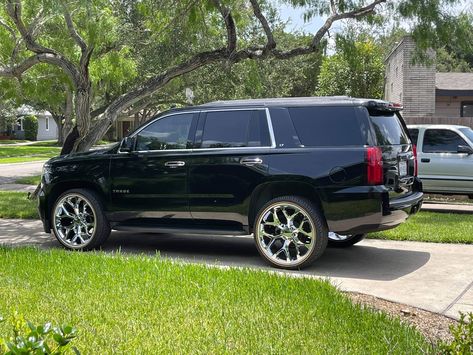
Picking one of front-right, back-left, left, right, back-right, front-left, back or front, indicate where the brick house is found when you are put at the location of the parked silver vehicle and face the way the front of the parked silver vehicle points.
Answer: left

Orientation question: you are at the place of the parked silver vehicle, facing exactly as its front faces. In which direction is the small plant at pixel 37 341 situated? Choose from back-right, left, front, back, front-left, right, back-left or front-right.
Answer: right

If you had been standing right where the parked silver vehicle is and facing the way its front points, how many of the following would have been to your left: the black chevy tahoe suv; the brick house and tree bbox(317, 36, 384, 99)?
2

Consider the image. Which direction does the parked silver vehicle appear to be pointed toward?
to the viewer's right

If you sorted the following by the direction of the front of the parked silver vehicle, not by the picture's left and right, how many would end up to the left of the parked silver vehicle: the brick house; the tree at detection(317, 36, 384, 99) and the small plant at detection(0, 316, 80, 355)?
2

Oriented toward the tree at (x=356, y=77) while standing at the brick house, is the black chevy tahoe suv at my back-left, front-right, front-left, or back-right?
back-left

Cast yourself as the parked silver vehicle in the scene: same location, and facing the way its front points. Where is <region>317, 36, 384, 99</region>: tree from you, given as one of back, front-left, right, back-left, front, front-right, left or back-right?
left

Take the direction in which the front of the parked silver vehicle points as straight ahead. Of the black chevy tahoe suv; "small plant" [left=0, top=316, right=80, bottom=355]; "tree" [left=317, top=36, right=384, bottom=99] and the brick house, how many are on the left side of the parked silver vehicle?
2

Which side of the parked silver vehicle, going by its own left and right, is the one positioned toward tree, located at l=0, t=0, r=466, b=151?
back

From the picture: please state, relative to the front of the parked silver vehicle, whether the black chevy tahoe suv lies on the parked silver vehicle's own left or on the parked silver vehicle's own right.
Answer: on the parked silver vehicle's own right

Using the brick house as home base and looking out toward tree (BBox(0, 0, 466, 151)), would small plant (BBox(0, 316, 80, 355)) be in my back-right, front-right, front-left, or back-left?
front-left
